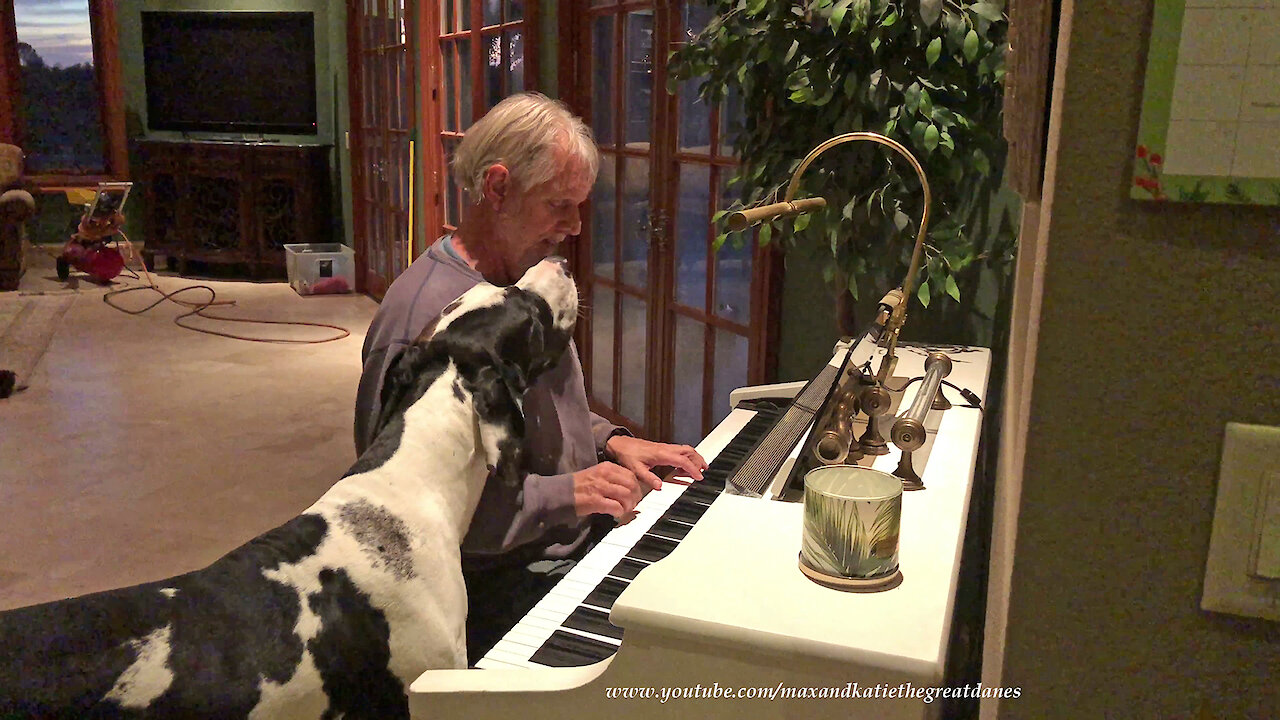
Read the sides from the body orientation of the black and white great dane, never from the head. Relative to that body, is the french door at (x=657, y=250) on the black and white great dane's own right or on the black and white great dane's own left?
on the black and white great dane's own left

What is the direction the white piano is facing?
to the viewer's left

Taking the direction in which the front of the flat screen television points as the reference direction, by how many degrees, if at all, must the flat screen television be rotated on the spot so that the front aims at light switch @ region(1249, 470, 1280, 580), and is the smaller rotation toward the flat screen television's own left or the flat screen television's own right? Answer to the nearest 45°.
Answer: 0° — it already faces it

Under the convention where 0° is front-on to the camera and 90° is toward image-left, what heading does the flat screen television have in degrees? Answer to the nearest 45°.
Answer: approximately 0°

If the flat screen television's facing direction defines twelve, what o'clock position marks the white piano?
The white piano is roughly at 12 o'clock from the flat screen television.

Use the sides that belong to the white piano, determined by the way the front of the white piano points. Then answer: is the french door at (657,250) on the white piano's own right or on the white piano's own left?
on the white piano's own right
